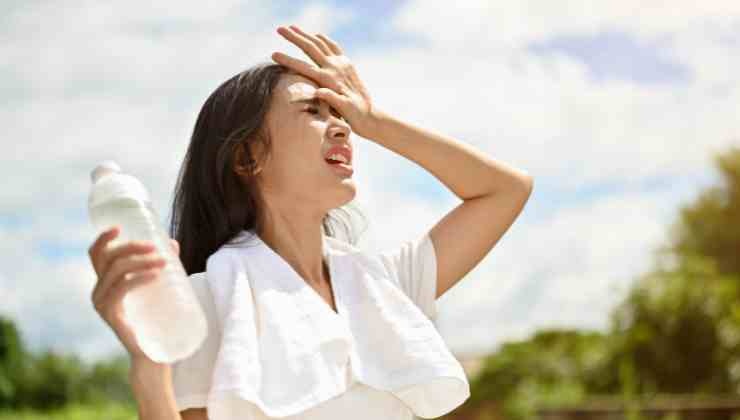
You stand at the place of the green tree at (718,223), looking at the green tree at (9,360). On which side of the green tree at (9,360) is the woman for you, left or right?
left

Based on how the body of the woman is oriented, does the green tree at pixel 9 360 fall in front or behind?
behind

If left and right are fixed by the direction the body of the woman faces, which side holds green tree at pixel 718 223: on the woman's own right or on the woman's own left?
on the woman's own left

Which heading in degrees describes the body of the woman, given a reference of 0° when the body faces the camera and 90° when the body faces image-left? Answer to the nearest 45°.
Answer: approximately 315°

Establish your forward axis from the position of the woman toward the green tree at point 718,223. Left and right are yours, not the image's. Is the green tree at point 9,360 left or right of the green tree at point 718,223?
left
